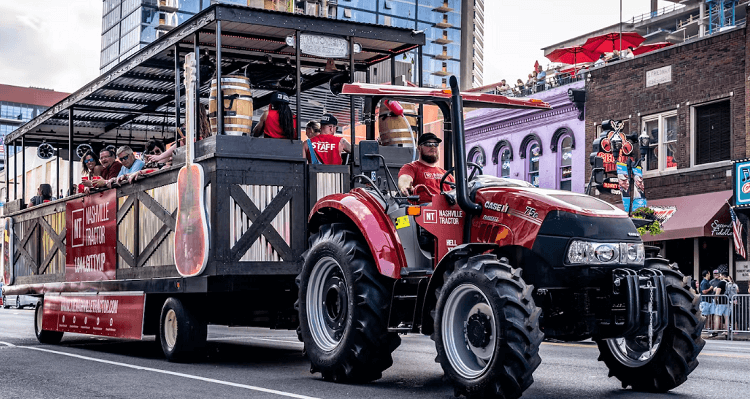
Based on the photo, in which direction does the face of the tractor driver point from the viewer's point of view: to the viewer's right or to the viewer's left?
to the viewer's right

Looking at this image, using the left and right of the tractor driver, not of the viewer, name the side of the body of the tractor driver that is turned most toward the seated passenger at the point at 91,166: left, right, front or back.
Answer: back

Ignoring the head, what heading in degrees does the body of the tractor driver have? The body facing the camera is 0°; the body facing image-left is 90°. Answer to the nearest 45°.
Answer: approximately 315°

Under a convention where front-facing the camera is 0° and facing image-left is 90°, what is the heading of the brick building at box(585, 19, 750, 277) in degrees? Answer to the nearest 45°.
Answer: approximately 45°

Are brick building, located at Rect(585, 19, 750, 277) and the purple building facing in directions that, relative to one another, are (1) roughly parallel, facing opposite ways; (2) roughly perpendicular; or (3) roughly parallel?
roughly parallel

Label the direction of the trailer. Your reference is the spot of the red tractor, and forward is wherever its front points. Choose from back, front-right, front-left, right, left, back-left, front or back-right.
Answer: back

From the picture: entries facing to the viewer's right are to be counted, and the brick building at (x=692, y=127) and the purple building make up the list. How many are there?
0

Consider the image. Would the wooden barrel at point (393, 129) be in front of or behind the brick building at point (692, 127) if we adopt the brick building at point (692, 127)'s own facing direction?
in front

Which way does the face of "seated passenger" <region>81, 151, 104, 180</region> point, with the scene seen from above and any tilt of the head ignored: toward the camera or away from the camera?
toward the camera

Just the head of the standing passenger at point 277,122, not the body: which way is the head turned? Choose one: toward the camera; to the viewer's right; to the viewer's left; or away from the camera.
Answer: away from the camera

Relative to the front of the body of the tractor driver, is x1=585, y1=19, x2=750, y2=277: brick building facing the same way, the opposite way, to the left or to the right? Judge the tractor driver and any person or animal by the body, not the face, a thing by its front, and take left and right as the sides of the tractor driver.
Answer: to the right

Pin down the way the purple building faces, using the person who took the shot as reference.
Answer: facing the viewer and to the left of the viewer

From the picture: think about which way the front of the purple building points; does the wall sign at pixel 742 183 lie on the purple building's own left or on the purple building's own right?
on the purple building's own left

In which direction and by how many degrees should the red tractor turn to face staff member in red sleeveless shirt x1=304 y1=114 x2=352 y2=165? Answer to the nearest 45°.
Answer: approximately 180°
